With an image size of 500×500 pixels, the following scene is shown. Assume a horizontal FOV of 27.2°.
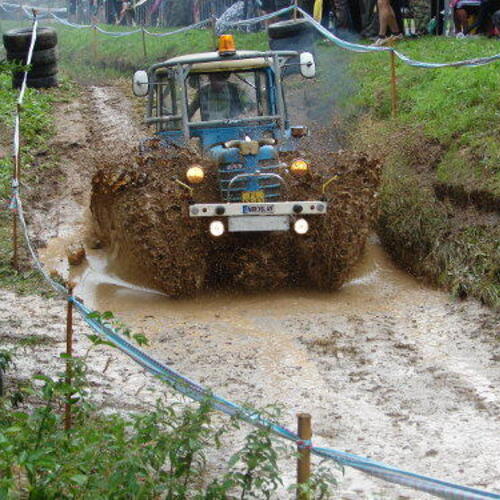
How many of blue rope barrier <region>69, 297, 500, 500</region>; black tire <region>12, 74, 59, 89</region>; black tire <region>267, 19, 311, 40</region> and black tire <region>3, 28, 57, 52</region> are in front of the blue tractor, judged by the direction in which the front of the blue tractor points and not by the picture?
1

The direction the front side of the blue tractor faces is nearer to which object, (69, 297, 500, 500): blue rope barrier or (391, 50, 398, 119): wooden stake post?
the blue rope barrier

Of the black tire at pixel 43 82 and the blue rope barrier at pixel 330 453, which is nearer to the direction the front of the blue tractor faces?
the blue rope barrier

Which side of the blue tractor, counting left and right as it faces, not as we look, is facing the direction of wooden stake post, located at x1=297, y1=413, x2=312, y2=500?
front

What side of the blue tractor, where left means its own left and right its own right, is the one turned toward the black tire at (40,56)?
back

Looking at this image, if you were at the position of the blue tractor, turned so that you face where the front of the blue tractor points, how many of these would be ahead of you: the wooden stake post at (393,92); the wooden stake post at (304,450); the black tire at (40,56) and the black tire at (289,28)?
1

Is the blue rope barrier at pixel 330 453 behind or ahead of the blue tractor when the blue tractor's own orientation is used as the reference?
ahead

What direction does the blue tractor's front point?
toward the camera

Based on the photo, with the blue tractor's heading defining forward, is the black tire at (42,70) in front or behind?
behind

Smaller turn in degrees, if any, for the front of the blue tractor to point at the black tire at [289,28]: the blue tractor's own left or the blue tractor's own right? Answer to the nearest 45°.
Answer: approximately 180°

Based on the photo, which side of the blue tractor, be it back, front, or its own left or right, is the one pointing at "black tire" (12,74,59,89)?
back

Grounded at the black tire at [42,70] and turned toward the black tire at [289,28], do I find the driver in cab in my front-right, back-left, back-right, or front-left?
front-right

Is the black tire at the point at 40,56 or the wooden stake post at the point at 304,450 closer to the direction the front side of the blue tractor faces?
the wooden stake post
